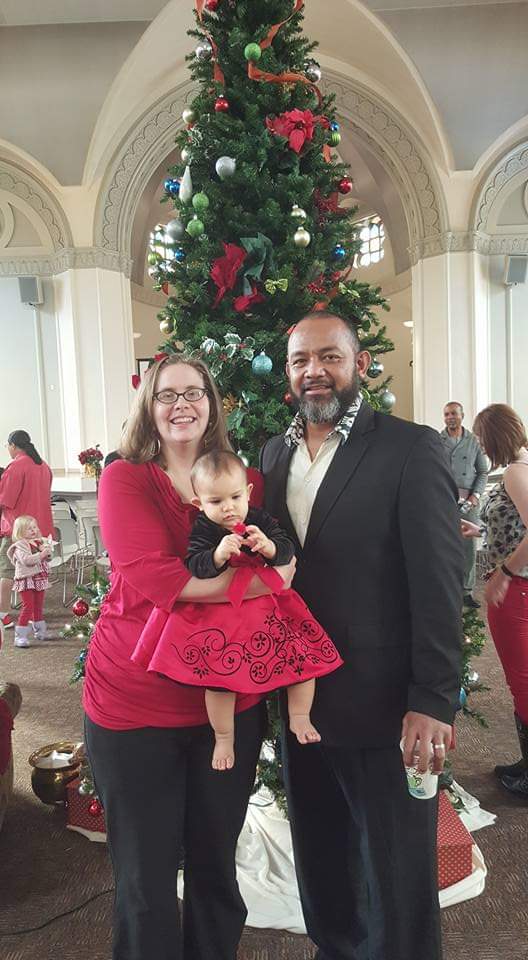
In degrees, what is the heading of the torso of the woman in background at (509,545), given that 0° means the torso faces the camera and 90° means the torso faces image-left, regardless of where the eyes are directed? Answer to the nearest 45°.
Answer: approximately 90°

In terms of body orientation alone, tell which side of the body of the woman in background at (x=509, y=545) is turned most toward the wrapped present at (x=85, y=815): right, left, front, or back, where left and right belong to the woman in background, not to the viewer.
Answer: front

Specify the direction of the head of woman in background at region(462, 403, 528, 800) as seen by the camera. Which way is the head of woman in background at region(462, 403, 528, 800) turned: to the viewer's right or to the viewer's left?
to the viewer's left

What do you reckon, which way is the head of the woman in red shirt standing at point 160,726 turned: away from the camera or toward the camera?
toward the camera

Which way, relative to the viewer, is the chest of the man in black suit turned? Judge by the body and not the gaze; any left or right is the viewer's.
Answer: facing the viewer and to the left of the viewer

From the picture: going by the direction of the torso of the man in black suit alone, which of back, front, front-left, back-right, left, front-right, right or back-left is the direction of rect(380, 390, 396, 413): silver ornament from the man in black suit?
back-right

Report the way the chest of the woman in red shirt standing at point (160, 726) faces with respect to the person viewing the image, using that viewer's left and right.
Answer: facing the viewer and to the right of the viewer

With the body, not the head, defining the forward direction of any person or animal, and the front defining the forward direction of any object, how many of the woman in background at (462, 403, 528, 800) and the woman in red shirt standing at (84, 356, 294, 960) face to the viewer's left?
1

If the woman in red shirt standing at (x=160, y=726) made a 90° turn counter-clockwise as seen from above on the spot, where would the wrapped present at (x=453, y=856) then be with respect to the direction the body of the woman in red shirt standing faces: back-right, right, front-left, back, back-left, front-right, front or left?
front

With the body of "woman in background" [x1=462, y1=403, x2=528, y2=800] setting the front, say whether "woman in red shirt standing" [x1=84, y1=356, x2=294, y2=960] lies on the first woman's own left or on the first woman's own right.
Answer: on the first woman's own left
